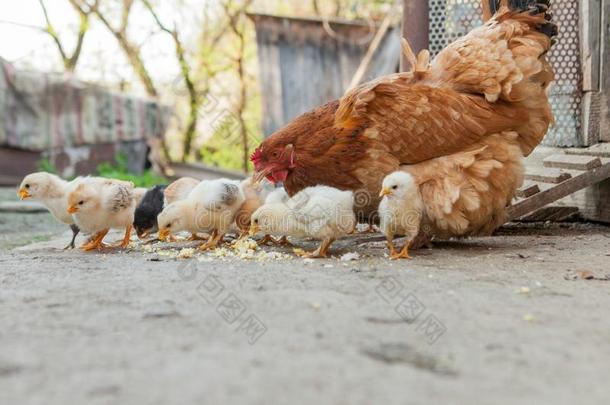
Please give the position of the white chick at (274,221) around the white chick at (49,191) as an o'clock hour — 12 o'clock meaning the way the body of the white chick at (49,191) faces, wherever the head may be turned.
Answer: the white chick at (274,221) is roughly at 7 o'clock from the white chick at (49,191).

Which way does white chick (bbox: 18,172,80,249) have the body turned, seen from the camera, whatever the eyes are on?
to the viewer's left

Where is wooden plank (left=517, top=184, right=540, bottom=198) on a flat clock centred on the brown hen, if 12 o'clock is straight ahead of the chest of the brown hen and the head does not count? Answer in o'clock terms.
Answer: The wooden plank is roughly at 4 o'clock from the brown hen.

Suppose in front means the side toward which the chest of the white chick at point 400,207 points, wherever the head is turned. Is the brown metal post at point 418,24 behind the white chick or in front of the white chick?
behind

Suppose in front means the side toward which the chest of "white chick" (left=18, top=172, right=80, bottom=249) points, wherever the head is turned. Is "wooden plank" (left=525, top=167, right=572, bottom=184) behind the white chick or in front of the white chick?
behind

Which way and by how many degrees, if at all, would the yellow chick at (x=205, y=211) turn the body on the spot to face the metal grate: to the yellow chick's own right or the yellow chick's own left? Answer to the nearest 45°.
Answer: approximately 180°

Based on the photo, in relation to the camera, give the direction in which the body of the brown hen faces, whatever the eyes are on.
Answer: to the viewer's left

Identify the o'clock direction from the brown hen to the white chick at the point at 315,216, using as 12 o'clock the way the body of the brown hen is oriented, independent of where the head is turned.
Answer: The white chick is roughly at 11 o'clock from the brown hen.

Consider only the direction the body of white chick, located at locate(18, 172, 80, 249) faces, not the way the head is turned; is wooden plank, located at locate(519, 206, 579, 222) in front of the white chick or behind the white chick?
behind

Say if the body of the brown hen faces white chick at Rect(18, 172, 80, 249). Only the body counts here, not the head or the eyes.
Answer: yes

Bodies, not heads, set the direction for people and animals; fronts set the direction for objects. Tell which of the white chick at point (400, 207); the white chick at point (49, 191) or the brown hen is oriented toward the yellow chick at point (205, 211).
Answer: the brown hen

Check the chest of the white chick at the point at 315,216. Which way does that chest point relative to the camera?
to the viewer's left

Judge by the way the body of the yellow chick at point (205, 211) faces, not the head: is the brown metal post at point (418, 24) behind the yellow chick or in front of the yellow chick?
behind

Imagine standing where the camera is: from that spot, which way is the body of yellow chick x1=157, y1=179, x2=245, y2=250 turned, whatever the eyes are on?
to the viewer's left
